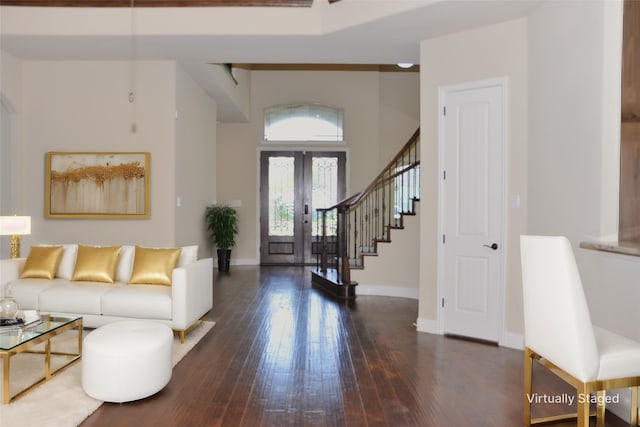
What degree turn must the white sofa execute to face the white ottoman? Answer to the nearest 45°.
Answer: approximately 45° to its left

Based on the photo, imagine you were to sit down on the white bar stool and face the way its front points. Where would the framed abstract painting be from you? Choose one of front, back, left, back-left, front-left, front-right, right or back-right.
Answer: back-left

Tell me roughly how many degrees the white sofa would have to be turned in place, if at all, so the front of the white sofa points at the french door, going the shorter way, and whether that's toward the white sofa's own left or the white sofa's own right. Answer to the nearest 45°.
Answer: approximately 180°

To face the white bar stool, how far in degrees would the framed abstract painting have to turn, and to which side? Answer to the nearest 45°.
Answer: approximately 45° to its left

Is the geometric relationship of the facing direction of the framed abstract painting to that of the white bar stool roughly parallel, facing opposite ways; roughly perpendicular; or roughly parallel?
roughly perpendicular

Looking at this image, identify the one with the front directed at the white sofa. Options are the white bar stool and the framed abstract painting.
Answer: the framed abstract painting

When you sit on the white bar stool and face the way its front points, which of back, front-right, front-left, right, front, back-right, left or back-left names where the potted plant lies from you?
left

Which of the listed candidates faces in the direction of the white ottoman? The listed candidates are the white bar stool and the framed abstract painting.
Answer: the framed abstract painting

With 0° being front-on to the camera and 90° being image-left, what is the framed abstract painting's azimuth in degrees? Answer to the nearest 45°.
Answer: approximately 0°

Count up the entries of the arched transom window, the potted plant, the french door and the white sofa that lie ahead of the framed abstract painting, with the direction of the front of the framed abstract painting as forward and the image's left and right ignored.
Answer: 1

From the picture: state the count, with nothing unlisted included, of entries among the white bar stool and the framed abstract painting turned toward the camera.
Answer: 1

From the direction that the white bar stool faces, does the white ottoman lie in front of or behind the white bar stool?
behind

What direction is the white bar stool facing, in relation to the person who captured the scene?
facing away from the viewer and to the right of the viewer

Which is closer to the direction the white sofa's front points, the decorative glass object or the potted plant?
the decorative glass object

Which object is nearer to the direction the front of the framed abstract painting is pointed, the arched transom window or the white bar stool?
the white bar stool

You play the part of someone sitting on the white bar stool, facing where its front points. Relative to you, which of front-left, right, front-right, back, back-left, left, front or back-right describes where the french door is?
left
